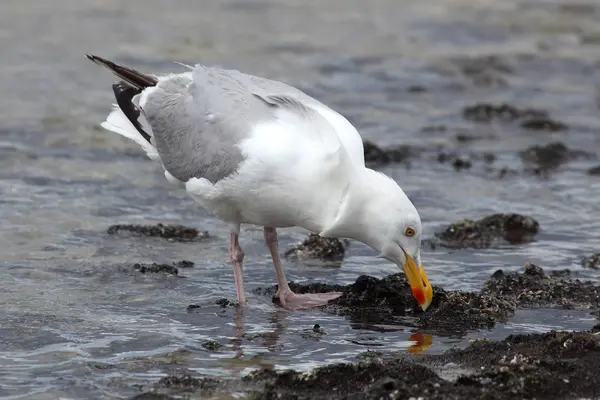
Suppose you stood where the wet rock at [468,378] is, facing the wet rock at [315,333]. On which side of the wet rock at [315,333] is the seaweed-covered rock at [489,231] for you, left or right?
right

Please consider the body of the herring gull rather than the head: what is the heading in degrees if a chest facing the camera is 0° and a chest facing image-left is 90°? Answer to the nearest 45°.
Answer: approximately 270°

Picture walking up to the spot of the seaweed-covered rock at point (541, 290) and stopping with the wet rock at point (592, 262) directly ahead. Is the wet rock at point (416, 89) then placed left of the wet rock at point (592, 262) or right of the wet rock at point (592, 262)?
left

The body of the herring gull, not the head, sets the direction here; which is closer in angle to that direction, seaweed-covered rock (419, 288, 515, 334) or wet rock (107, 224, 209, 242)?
the seaweed-covered rock

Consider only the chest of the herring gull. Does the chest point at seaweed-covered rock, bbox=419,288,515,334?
yes

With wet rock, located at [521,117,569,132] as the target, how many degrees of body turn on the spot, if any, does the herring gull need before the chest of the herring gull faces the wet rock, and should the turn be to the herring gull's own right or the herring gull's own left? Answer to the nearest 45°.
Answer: approximately 45° to the herring gull's own left

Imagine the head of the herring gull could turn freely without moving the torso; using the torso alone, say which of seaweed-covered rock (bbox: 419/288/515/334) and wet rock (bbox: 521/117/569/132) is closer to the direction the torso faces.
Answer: the seaweed-covered rock

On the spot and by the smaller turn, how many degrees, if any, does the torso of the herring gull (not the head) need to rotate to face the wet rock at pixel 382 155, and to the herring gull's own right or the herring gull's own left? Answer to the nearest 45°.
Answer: approximately 90° to the herring gull's own left

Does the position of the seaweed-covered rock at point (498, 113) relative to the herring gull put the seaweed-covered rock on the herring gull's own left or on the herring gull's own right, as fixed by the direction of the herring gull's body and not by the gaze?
on the herring gull's own left

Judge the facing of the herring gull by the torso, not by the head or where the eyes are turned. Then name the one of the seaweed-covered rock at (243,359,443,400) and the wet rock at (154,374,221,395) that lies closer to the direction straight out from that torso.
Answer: the seaweed-covered rock

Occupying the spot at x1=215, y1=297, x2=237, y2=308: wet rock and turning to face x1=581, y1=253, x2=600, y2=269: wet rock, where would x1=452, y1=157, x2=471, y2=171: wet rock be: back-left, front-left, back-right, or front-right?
front-left

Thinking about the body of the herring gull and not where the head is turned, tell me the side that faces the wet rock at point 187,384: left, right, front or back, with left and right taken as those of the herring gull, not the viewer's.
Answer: right
